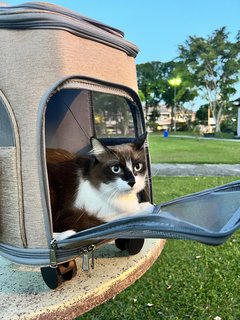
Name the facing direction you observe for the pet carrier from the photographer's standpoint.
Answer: facing the viewer and to the right of the viewer

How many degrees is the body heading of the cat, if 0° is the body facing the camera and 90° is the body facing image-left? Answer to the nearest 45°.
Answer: approximately 315°

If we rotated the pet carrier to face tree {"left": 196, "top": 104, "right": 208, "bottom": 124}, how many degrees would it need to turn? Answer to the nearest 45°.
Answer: approximately 135° to its left

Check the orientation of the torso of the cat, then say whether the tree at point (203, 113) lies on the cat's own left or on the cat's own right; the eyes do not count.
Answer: on the cat's own left

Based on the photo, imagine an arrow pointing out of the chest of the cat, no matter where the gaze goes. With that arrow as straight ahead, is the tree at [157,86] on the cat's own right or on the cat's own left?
on the cat's own left
